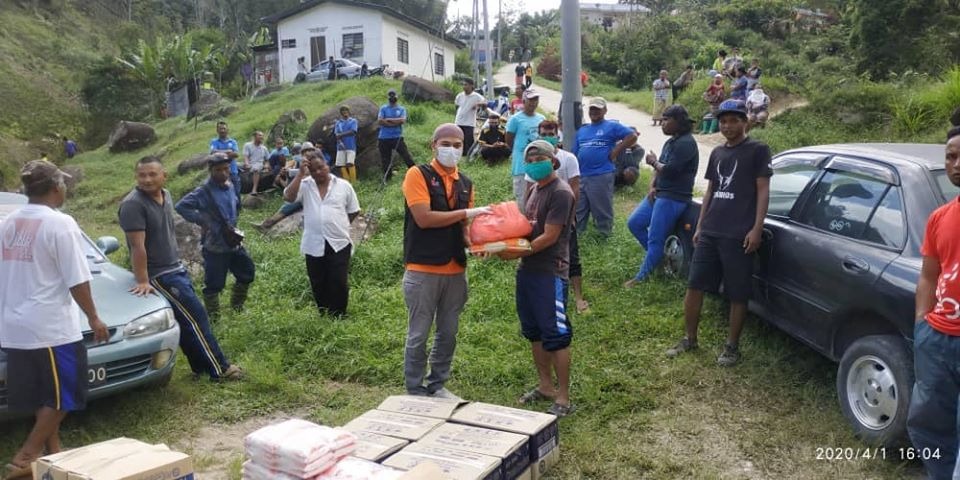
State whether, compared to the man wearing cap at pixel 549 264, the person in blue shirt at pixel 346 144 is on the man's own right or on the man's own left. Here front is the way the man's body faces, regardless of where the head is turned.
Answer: on the man's own right

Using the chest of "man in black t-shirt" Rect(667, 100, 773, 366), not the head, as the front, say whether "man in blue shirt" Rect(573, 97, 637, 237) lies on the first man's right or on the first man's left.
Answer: on the first man's right

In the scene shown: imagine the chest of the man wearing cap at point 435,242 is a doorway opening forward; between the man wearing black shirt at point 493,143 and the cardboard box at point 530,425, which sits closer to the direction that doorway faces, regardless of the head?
the cardboard box

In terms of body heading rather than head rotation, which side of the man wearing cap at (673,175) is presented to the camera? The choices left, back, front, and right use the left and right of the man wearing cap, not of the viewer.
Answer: left

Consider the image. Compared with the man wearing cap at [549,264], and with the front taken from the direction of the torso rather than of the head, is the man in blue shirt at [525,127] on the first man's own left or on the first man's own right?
on the first man's own right

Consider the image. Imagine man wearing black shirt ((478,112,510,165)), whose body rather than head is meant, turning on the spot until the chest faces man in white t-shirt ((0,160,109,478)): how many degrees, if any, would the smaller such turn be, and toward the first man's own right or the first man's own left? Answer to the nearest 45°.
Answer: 0° — they already face them

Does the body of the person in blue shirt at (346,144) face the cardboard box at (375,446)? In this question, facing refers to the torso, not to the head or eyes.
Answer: yes

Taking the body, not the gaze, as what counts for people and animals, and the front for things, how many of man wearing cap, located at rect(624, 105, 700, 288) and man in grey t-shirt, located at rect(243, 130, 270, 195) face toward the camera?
1

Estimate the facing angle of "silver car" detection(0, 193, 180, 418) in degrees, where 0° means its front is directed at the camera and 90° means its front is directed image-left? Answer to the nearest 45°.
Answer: approximately 315°
